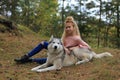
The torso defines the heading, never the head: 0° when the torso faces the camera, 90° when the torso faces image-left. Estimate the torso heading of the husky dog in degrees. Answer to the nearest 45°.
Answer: approximately 45°
